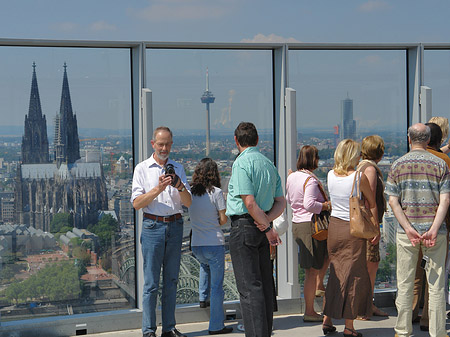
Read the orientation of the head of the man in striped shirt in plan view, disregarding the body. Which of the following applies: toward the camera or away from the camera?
away from the camera

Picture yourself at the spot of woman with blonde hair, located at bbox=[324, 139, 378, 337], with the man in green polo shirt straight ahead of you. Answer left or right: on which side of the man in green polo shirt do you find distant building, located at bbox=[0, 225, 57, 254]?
right

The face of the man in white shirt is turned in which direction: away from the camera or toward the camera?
toward the camera

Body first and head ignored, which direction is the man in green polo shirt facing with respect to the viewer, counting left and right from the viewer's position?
facing away from the viewer and to the left of the viewer

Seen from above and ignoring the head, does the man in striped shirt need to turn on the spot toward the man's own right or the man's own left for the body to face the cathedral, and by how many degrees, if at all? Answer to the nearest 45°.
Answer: approximately 90° to the man's own left

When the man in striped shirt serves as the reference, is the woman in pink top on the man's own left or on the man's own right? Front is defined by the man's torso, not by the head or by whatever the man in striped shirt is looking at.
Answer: on the man's own left

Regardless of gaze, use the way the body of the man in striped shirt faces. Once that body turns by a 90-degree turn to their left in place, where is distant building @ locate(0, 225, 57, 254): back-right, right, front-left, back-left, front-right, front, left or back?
front

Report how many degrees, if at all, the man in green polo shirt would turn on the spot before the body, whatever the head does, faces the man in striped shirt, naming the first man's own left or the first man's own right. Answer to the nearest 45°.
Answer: approximately 135° to the first man's own right

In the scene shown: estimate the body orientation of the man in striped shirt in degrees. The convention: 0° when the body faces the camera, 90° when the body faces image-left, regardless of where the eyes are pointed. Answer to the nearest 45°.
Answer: approximately 180°

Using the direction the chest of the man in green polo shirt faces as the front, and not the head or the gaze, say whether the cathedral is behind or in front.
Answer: in front
